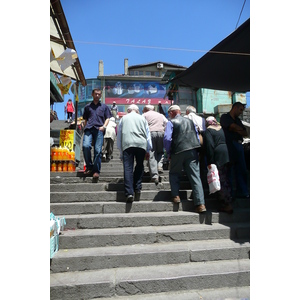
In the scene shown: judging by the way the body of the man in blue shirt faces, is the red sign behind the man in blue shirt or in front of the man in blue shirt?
behind

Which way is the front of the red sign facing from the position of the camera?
facing the viewer

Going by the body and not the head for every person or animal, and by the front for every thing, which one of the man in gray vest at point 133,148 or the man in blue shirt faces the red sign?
the man in gray vest

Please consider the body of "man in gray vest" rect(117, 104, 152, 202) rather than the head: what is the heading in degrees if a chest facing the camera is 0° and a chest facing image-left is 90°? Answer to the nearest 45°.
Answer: approximately 180°

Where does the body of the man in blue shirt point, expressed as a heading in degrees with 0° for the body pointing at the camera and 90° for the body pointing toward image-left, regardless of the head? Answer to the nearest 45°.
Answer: approximately 0°

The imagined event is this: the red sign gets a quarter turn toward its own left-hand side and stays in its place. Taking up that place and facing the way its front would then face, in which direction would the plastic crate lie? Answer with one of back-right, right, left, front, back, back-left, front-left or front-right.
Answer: right

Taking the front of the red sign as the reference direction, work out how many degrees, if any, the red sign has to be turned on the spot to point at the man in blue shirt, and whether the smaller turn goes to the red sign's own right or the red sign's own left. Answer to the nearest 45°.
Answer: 0° — it already faces them

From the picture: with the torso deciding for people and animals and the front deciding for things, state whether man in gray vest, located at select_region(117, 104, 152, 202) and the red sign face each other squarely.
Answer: yes

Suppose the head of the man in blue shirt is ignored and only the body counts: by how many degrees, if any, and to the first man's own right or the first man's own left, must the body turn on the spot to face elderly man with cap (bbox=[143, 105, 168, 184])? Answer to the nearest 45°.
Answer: approximately 90° to the first man's own left

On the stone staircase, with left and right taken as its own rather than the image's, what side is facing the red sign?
back

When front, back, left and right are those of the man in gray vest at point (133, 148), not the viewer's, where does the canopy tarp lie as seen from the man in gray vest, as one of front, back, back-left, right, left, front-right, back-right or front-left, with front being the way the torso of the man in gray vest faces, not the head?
front-right

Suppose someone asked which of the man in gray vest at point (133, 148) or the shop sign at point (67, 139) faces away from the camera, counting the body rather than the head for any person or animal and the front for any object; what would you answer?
the man in gray vest

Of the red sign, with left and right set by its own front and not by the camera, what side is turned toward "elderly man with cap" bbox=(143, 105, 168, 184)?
front

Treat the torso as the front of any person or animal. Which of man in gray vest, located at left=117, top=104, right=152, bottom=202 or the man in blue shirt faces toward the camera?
the man in blue shirt

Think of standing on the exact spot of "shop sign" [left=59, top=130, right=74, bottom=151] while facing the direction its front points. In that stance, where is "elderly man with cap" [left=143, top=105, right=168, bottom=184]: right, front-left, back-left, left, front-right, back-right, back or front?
front-left

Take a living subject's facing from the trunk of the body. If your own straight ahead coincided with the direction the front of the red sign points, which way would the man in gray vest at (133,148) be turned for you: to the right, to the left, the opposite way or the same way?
the opposite way
